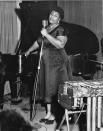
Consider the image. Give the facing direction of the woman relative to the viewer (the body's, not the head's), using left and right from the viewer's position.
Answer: facing the viewer and to the left of the viewer
